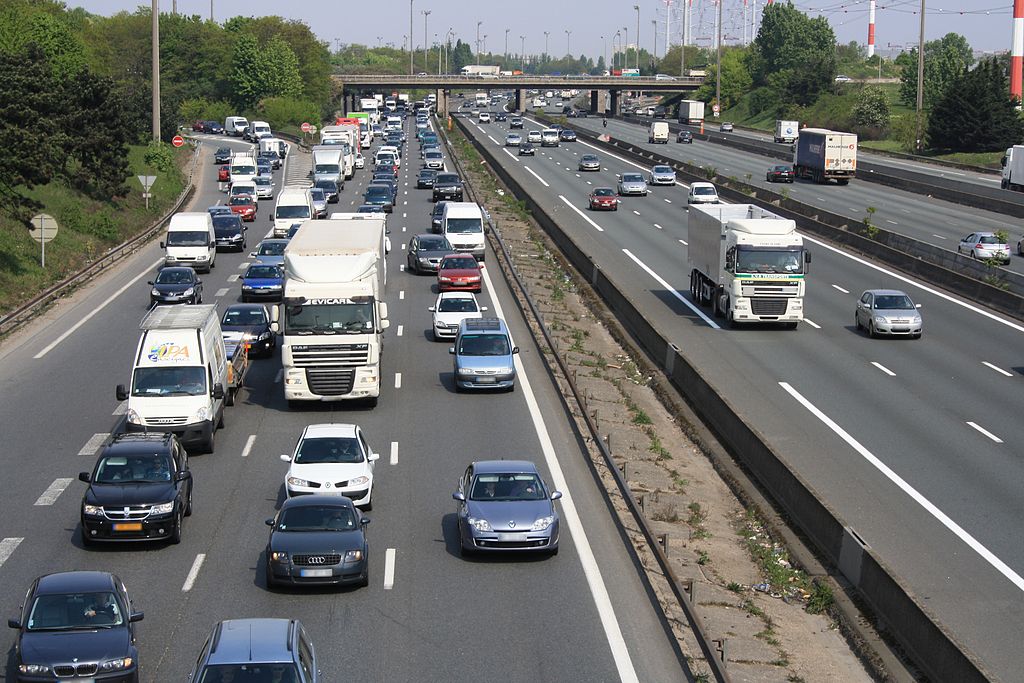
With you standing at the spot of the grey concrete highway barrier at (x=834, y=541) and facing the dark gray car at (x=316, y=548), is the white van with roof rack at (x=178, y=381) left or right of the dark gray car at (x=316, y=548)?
right

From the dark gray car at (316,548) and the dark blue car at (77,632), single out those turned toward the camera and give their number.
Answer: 2

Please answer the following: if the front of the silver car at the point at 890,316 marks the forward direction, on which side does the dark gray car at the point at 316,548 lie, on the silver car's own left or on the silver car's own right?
on the silver car's own right

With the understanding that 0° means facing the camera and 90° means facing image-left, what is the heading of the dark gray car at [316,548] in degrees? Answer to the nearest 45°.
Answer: approximately 0°

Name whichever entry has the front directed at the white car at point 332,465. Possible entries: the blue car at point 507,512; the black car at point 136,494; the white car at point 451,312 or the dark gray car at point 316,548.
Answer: the white car at point 451,312

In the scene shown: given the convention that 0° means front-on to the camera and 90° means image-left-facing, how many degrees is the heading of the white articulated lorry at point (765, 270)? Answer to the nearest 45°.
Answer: approximately 0°

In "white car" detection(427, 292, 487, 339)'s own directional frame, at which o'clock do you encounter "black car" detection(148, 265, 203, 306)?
The black car is roughly at 4 o'clock from the white car.

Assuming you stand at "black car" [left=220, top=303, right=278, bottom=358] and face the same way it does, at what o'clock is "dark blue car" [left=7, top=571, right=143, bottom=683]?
"dark blue car" [left=7, top=571, right=143, bottom=683] is roughly at 12 o'clock from "black car" [left=220, top=303, right=278, bottom=358].
